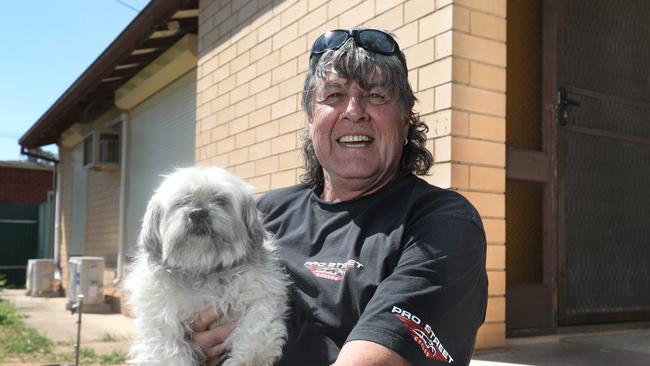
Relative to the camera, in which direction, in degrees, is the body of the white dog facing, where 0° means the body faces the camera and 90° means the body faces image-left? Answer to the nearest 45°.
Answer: approximately 0°

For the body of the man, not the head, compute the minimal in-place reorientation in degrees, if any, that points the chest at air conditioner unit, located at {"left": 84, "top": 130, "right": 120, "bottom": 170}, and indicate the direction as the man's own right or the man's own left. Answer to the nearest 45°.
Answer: approximately 90° to the man's own right

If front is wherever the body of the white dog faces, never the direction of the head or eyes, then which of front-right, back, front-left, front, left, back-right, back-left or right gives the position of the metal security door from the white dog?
back-left

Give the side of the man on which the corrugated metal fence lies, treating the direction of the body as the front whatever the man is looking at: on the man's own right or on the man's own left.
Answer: on the man's own right

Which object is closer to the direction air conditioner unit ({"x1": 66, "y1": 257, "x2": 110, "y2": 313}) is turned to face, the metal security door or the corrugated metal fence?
the metal security door
